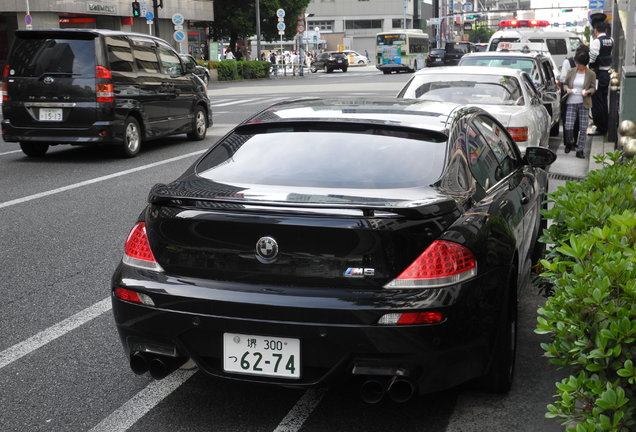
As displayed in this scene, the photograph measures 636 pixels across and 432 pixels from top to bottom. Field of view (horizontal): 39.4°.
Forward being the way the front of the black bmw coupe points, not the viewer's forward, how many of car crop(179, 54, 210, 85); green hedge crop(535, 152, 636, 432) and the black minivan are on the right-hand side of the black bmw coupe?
1

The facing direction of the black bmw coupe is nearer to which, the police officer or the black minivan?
the police officer

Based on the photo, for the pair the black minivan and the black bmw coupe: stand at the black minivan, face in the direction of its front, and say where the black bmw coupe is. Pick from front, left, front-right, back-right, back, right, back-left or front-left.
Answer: back-right

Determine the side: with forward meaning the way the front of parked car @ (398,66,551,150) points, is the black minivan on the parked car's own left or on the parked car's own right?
on the parked car's own left

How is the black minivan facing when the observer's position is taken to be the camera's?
facing away from the viewer and to the right of the viewer

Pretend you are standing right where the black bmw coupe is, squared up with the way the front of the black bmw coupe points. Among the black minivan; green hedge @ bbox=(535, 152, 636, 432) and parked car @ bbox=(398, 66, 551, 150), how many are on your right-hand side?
1

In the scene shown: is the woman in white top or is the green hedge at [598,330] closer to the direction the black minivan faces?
the woman in white top

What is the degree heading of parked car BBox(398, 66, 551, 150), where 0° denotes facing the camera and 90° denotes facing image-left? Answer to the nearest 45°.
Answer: approximately 180°

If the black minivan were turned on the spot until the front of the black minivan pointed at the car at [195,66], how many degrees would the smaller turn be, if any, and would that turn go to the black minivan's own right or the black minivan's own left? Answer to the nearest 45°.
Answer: approximately 45° to the black minivan's own left

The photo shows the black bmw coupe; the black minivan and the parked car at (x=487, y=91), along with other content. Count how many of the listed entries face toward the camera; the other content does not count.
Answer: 0

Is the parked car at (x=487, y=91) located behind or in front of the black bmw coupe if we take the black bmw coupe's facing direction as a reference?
in front

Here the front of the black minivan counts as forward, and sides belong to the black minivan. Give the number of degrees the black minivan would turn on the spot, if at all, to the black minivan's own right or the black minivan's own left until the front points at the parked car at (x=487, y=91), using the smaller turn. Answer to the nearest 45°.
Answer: approximately 90° to the black minivan's own right

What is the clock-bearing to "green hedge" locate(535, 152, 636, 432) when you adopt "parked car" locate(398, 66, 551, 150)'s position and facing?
The green hedge is roughly at 6 o'clock from the parked car.

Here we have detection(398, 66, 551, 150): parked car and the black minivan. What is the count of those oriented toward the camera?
0
